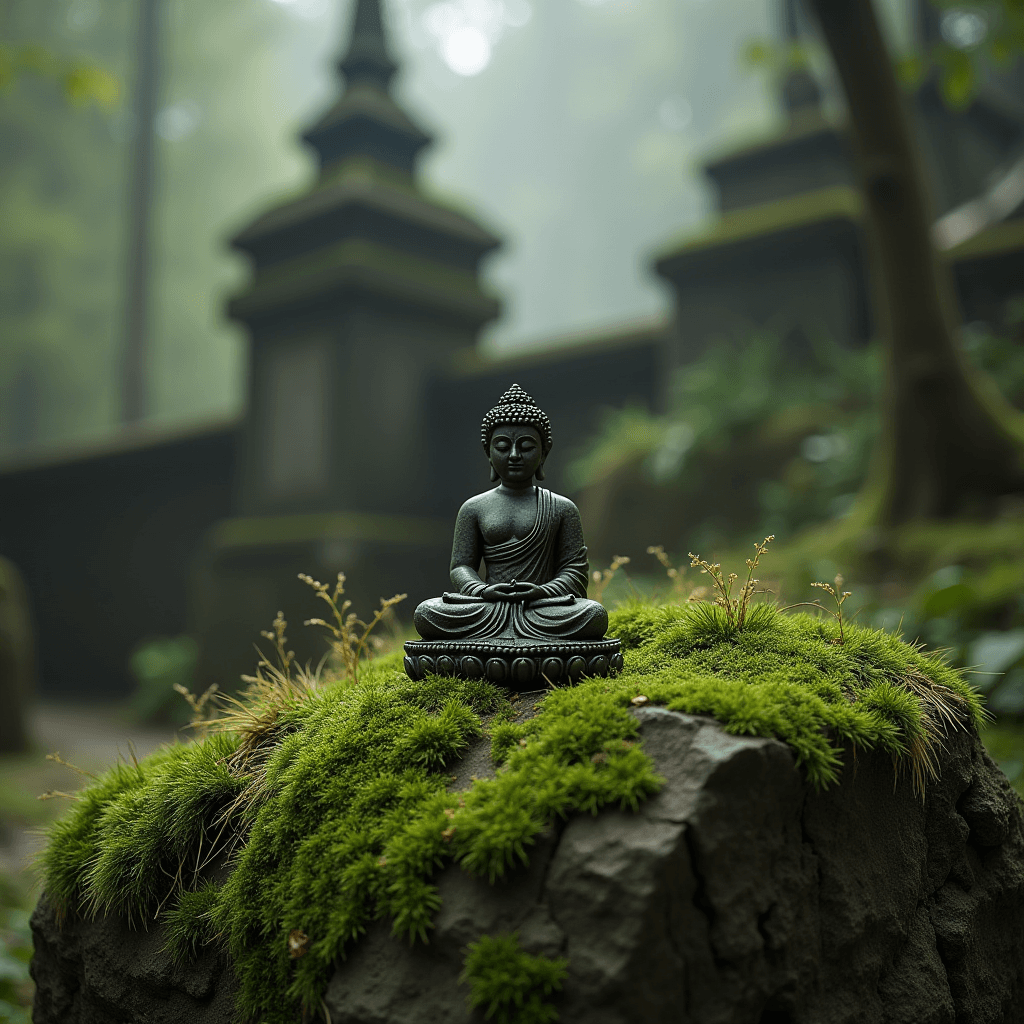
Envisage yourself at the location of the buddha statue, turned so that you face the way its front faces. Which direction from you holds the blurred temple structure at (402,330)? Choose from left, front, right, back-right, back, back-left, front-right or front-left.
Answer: back

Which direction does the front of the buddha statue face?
toward the camera

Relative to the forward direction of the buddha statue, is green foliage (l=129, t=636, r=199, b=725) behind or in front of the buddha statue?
behind
